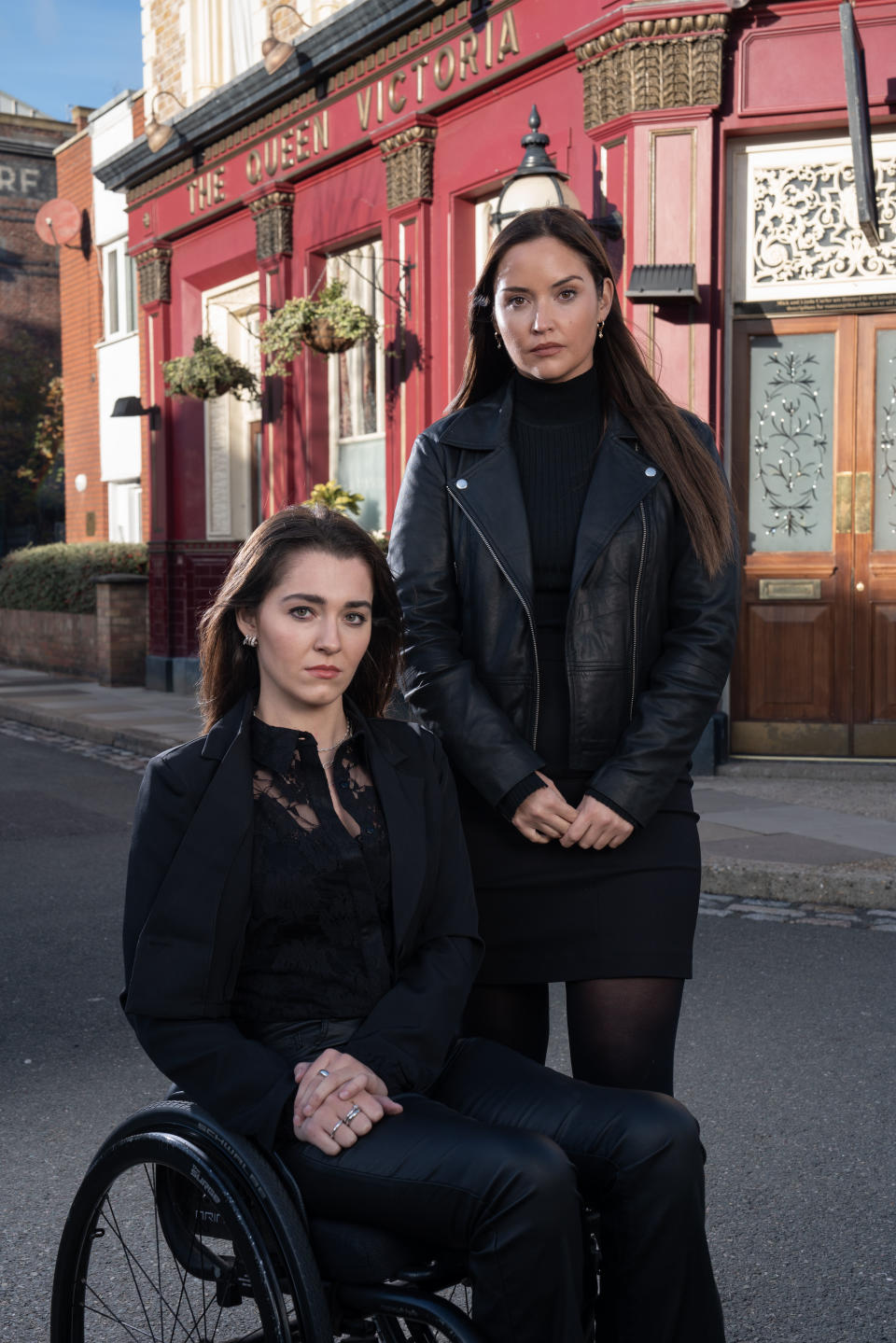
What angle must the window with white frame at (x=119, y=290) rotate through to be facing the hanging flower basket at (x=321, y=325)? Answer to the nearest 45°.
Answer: approximately 45° to its left

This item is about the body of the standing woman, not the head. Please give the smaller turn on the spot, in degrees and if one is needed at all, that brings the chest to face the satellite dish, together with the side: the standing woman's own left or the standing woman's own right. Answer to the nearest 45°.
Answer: approximately 180°

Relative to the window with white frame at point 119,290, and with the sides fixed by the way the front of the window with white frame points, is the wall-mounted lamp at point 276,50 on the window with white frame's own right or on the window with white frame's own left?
on the window with white frame's own left

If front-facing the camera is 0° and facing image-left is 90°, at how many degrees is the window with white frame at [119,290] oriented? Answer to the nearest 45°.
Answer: approximately 45°

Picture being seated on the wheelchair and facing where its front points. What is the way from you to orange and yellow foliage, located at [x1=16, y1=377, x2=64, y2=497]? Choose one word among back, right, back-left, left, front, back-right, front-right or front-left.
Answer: back-left

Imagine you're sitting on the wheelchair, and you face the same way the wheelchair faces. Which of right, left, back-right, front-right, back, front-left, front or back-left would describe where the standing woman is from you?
left

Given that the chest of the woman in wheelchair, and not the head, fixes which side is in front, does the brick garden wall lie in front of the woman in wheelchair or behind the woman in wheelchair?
behind

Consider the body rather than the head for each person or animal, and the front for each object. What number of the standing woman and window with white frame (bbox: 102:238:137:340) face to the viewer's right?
0

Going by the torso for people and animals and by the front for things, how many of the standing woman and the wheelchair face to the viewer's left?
0

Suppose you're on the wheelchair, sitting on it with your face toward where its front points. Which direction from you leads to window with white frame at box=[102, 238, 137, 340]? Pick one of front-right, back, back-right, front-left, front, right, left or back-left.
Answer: back-left

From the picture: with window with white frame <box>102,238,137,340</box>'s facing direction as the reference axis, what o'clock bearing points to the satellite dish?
The satellite dish is roughly at 3 o'clock from the window with white frame.
